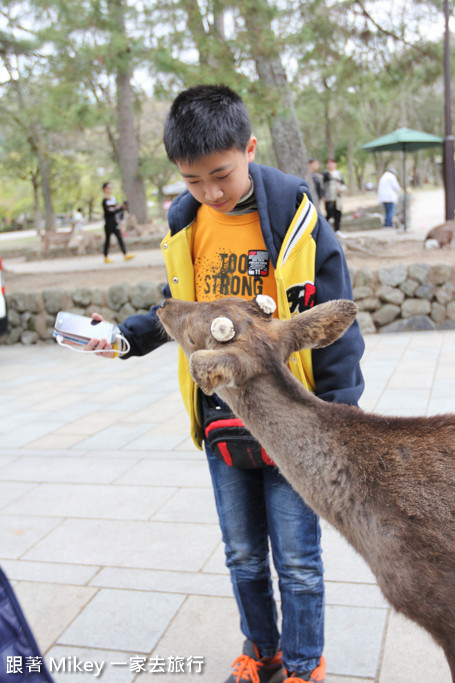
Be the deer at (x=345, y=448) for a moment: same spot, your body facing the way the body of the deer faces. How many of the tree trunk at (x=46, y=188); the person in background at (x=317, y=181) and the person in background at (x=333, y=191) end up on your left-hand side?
0

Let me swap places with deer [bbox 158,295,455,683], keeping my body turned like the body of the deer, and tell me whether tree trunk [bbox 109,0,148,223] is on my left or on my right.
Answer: on my right

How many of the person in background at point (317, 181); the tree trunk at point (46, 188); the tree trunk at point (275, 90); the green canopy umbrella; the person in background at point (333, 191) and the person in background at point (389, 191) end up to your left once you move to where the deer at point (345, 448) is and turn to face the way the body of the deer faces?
0

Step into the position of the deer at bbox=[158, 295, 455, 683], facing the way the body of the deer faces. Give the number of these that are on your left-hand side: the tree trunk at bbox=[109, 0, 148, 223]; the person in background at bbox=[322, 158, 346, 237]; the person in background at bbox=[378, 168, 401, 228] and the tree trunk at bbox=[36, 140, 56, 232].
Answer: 0

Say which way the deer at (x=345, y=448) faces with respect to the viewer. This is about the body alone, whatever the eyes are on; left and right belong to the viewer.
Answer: facing to the left of the viewer

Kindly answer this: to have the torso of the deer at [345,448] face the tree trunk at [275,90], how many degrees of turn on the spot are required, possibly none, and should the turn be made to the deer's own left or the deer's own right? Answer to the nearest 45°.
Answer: approximately 90° to the deer's own right

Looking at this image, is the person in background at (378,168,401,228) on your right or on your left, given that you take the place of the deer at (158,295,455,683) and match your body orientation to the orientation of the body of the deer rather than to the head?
on your right

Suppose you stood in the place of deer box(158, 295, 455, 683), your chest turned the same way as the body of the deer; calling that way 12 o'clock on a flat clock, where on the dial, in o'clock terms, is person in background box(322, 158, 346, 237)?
The person in background is roughly at 3 o'clock from the deer.

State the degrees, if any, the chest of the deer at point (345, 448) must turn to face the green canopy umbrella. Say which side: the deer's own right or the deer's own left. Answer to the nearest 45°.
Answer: approximately 90° to the deer's own right

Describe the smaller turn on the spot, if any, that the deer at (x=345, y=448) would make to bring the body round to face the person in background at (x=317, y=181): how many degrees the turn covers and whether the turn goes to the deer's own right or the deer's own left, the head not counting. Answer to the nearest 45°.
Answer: approximately 90° to the deer's own right
